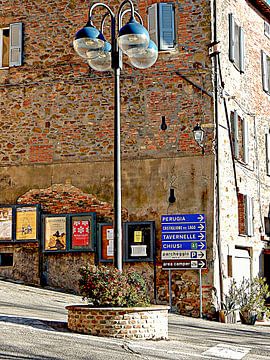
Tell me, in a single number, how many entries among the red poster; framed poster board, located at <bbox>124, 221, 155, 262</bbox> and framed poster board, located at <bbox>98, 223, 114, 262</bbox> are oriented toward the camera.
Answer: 3

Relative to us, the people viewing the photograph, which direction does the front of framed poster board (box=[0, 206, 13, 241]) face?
facing the viewer

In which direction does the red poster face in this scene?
toward the camera

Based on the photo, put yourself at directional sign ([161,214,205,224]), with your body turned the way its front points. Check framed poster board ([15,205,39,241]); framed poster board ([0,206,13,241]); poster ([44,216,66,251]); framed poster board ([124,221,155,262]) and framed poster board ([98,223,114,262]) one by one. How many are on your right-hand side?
5

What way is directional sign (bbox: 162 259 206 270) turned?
toward the camera

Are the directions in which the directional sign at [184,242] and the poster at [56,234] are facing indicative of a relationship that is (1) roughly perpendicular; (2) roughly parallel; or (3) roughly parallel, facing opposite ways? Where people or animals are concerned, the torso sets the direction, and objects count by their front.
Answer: roughly parallel

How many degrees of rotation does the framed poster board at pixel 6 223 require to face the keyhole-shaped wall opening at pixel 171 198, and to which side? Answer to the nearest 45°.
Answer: approximately 45° to its left

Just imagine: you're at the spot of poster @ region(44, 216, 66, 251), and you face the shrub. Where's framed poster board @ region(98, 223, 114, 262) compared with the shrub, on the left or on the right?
left

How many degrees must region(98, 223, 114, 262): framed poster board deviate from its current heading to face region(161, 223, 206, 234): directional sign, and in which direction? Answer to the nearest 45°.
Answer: approximately 90° to its left

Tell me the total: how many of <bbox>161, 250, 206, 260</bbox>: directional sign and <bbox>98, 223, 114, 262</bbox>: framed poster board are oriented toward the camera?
2
